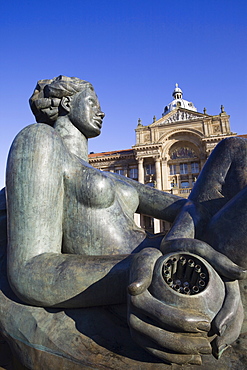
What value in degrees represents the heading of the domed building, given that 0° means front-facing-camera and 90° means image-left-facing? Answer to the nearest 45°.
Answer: approximately 0°

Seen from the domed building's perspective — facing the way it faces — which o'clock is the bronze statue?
The bronze statue is roughly at 12 o'clock from the domed building.
